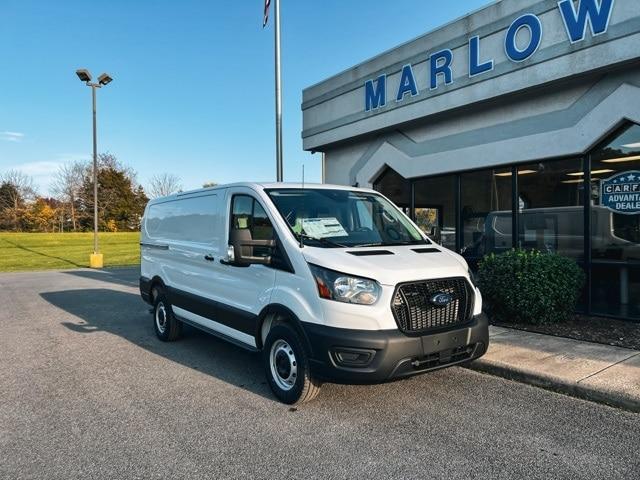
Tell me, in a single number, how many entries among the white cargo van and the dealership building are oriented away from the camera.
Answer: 0

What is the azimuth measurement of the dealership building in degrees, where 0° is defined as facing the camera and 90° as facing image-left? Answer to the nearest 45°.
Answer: approximately 45°

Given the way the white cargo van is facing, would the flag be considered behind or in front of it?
behind

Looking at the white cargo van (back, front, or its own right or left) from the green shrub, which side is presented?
left

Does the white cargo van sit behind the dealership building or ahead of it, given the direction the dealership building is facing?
ahead

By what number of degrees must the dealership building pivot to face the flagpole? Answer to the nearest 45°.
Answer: approximately 90° to its right

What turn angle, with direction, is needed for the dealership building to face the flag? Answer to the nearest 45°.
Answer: approximately 90° to its right

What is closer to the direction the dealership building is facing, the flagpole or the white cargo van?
the white cargo van

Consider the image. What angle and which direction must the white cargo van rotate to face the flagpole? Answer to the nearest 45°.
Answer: approximately 135° to its left

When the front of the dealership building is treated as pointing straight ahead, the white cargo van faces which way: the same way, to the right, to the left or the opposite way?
to the left

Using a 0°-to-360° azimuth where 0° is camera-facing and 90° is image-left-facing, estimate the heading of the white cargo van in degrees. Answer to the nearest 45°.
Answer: approximately 315°
